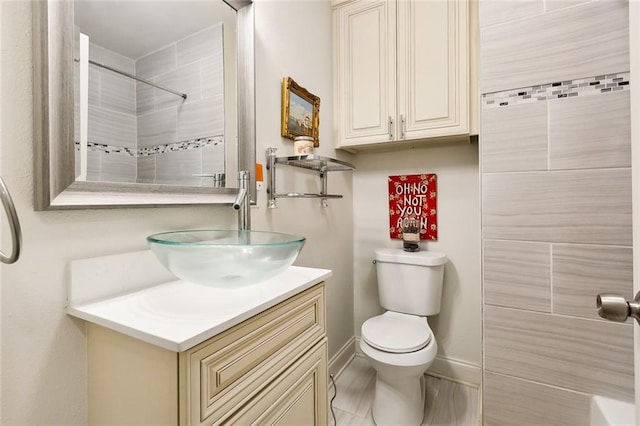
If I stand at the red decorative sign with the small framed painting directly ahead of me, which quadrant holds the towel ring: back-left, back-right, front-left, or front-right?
front-left

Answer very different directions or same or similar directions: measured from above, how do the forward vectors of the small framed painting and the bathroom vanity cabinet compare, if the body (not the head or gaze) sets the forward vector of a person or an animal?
same or similar directions

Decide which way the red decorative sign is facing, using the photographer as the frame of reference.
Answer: facing the viewer

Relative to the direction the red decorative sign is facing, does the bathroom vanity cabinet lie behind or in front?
in front

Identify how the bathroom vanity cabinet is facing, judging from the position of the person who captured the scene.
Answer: facing the viewer and to the right of the viewer

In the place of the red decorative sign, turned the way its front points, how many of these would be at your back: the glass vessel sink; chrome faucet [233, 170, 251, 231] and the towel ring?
0

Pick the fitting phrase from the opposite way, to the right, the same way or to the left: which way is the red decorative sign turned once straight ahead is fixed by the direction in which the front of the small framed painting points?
to the right

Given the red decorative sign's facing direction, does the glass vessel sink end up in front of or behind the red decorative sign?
in front

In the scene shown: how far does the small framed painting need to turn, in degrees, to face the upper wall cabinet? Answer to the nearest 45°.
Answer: approximately 45° to its left

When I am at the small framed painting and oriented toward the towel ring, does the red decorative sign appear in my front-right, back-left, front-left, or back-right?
back-left

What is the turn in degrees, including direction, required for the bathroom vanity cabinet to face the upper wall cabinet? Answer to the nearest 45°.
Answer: approximately 90° to its left

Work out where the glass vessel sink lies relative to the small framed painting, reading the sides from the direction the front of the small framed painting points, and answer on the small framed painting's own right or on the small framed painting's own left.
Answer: on the small framed painting's own right

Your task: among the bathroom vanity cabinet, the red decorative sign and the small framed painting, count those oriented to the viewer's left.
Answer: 0
